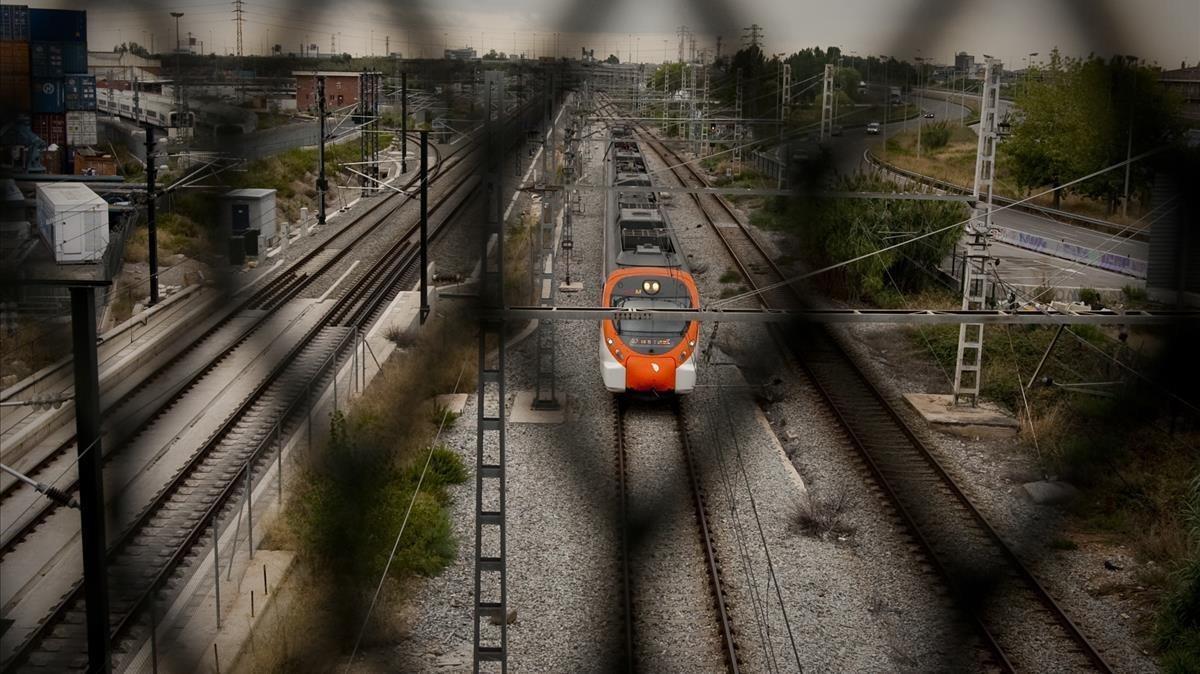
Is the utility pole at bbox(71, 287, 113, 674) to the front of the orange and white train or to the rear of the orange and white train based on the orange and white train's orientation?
to the front

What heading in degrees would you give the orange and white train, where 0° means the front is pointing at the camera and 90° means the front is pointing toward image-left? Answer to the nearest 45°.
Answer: approximately 0°

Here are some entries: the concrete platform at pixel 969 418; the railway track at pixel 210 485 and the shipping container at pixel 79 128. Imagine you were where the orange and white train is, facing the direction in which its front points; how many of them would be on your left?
1

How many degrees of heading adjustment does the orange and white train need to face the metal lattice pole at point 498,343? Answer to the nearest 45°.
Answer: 0° — it already faces it
